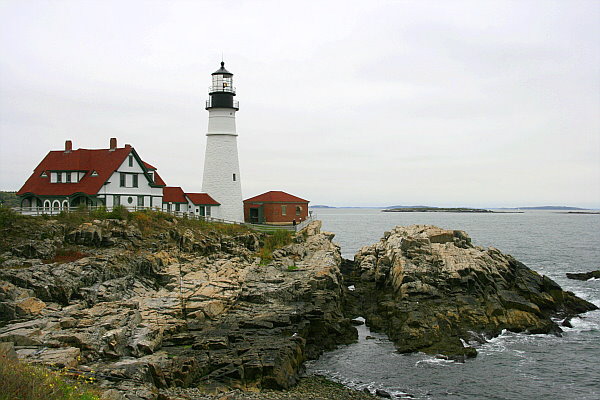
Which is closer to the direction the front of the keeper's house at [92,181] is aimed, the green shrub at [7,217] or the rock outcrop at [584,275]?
the green shrub

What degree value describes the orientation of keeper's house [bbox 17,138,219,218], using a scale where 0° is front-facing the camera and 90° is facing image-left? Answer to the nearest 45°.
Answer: approximately 45°

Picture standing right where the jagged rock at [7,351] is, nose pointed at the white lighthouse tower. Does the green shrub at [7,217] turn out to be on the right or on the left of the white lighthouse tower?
left

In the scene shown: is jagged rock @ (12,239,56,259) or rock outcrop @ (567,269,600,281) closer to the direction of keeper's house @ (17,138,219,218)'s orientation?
the jagged rock

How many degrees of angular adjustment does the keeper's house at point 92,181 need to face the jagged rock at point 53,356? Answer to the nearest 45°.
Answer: approximately 45° to its left

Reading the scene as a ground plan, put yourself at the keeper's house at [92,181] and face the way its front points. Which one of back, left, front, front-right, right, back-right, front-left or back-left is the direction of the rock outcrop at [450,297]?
left

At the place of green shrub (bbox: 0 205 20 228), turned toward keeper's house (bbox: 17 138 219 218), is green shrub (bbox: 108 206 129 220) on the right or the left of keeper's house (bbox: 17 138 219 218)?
right

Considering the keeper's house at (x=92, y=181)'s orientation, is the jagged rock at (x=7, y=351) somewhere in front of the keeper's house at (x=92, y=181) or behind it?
in front

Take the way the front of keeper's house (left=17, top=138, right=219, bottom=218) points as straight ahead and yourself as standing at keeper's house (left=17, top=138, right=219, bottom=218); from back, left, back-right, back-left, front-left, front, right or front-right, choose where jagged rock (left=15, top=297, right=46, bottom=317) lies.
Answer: front-left

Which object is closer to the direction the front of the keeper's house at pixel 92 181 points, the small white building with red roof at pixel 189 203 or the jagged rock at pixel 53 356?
the jagged rock
